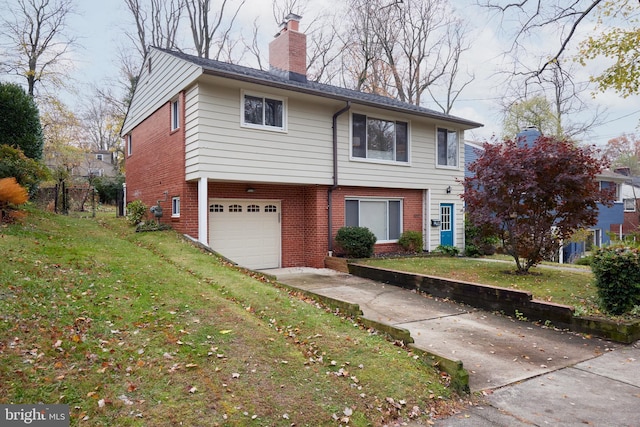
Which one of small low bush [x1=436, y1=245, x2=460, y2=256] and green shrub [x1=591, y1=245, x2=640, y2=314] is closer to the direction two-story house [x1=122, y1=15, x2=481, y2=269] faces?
the green shrub

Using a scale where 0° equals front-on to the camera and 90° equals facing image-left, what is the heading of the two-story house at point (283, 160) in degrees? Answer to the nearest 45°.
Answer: approximately 315°

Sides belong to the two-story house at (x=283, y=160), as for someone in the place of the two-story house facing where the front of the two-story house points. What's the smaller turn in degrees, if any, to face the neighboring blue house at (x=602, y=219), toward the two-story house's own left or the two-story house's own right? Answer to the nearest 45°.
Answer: approximately 90° to the two-story house's own left

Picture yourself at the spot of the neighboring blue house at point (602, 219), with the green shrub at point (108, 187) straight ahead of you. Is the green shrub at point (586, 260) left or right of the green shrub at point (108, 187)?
left

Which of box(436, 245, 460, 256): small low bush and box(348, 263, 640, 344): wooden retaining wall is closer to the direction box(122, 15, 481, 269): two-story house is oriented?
the wooden retaining wall

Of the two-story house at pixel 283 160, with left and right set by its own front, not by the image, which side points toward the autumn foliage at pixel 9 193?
right

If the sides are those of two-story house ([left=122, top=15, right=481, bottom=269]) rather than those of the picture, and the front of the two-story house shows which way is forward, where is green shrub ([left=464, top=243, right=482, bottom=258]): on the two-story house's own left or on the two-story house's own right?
on the two-story house's own left

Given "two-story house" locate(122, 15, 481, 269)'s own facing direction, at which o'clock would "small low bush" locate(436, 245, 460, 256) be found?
The small low bush is roughly at 10 o'clock from the two-story house.

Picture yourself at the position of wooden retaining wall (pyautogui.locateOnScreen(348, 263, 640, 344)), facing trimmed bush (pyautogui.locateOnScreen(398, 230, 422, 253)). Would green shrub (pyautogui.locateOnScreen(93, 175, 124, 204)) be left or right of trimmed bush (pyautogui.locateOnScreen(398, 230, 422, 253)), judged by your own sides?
left

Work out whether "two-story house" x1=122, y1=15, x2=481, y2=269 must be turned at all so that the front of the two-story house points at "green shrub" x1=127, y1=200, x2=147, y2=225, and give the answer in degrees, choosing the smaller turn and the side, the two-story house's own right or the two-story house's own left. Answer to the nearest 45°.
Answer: approximately 135° to the two-story house's own right

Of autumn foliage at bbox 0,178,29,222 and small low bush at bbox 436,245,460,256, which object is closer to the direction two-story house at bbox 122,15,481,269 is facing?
the small low bush
